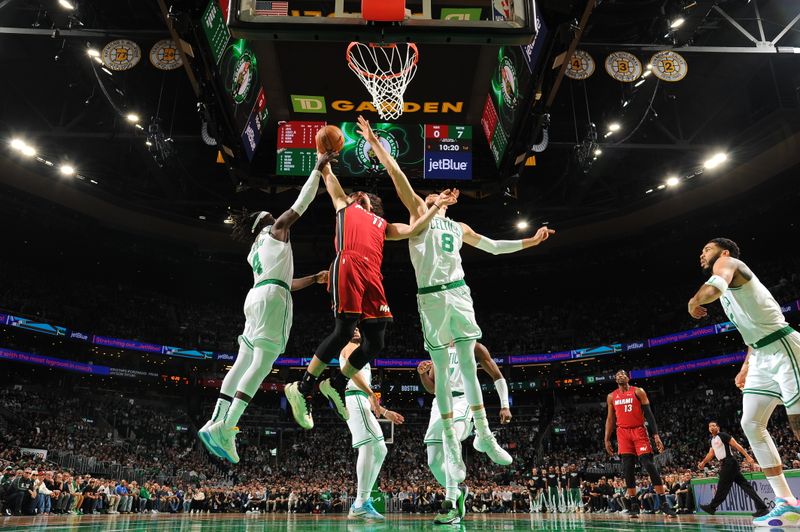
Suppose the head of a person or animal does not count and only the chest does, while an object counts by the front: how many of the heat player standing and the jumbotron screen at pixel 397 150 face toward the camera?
2

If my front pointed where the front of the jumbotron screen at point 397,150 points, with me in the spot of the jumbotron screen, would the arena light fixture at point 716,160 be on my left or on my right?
on my left

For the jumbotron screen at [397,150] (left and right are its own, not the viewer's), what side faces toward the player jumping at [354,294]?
front

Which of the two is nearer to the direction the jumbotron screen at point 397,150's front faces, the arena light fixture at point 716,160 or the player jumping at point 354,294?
the player jumping

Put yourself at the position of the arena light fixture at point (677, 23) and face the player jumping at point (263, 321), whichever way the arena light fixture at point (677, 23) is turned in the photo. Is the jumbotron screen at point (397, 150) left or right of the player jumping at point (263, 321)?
right

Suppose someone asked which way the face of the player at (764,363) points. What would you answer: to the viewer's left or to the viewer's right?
to the viewer's left
